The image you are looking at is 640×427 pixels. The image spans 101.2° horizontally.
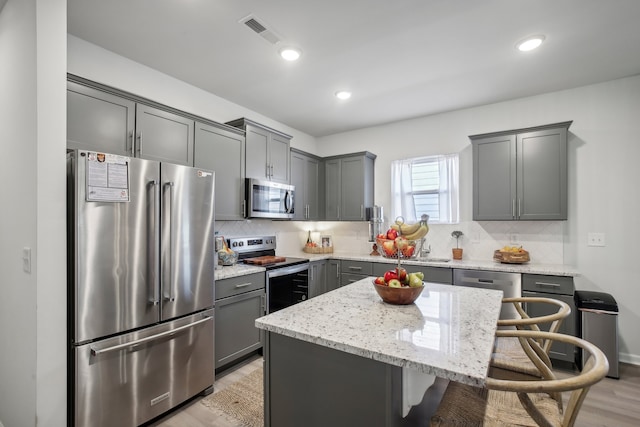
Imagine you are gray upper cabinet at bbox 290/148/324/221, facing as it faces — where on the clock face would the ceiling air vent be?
The ceiling air vent is roughly at 2 o'clock from the gray upper cabinet.

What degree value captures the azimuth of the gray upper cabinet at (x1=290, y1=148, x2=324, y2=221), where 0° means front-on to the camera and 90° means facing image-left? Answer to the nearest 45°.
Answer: approximately 315°

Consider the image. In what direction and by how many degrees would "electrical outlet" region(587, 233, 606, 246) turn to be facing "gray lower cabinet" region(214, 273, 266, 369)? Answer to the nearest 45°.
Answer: approximately 45° to its right

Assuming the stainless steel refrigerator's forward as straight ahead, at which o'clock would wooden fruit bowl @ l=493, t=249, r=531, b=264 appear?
The wooden fruit bowl is roughly at 11 o'clock from the stainless steel refrigerator.

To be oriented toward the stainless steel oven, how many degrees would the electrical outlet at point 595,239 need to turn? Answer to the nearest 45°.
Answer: approximately 45° to its right

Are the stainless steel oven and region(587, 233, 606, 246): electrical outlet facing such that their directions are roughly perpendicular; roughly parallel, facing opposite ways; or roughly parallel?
roughly perpendicular

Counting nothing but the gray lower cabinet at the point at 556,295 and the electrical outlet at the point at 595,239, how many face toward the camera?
2
